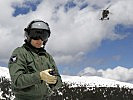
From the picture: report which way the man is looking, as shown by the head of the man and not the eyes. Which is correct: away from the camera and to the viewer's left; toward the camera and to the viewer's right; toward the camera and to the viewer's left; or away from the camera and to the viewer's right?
toward the camera and to the viewer's right
